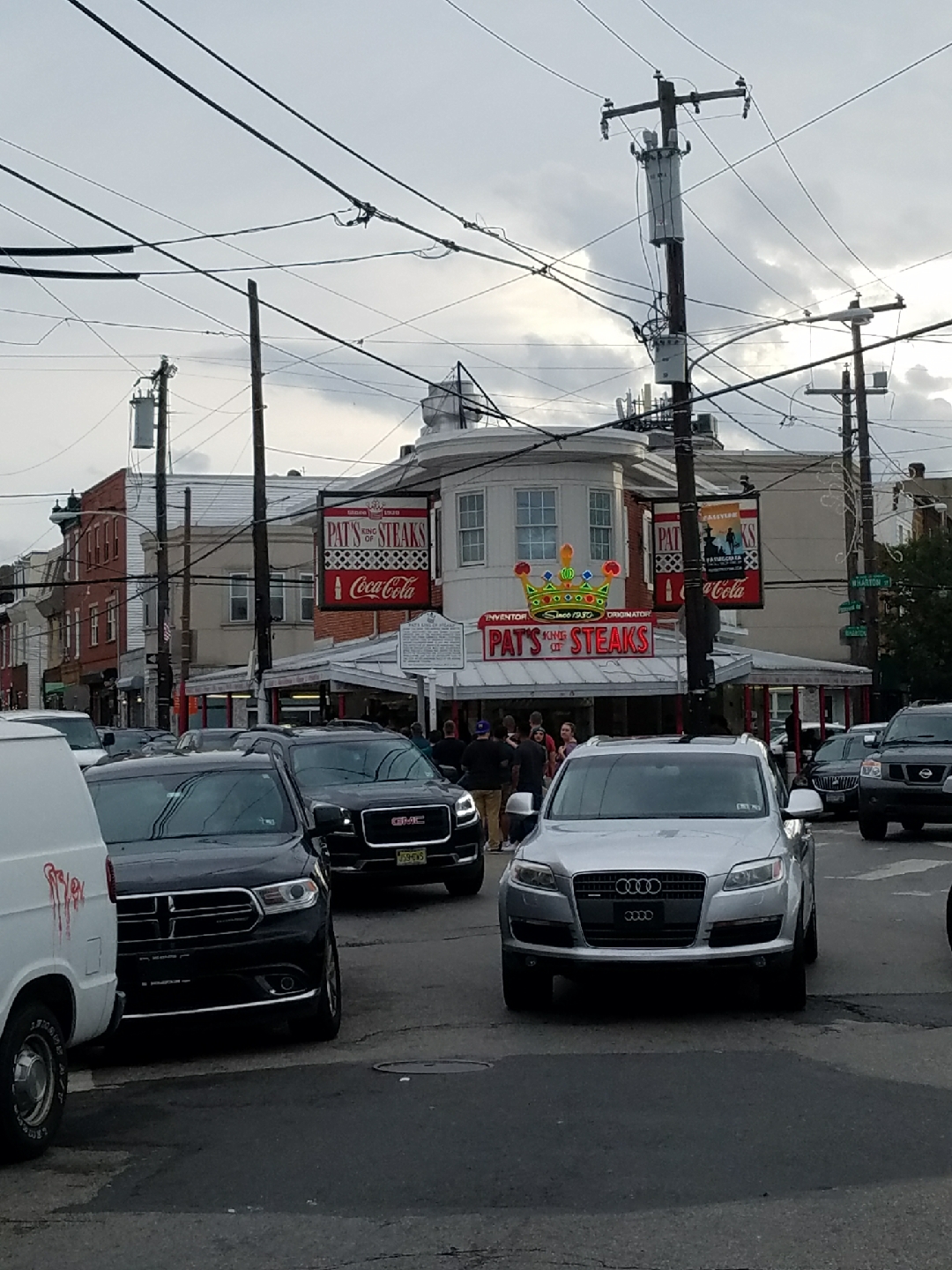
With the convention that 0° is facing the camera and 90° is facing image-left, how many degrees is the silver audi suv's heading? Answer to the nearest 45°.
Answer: approximately 0°

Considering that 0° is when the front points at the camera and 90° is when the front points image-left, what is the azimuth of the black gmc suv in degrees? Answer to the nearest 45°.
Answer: approximately 315°

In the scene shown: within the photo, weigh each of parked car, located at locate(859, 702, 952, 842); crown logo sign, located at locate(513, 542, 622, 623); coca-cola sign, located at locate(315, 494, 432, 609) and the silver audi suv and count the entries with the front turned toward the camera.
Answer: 4

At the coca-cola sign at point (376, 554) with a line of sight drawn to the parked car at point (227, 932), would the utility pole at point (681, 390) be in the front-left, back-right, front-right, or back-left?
front-left

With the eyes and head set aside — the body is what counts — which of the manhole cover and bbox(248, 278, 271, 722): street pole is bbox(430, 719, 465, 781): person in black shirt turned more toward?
the street pole

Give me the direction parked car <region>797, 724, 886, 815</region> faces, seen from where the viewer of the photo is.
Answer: facing the viewer and to the left of the viewer

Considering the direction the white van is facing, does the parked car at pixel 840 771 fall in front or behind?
behind

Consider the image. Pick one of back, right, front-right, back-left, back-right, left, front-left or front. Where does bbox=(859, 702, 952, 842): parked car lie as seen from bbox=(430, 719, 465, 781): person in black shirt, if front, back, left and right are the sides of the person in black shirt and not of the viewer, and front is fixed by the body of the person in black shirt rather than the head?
right

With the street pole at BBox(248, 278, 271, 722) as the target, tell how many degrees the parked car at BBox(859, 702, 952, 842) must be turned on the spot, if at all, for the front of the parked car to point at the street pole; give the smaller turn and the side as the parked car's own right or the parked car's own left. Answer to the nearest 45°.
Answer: approximately 135° to the parked car's own right

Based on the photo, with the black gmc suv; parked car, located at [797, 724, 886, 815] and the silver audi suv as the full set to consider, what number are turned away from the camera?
0

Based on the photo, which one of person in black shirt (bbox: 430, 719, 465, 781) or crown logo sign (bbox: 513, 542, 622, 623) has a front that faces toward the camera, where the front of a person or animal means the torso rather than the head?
the crown logo sign

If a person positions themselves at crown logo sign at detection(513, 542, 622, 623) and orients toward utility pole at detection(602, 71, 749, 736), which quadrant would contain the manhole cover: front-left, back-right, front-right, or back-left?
front-right

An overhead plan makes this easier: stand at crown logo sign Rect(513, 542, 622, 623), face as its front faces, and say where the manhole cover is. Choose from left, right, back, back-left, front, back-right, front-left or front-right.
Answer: front

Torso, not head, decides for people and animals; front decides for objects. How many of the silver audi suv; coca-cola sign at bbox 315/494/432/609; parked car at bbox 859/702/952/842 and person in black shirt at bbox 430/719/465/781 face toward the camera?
3
